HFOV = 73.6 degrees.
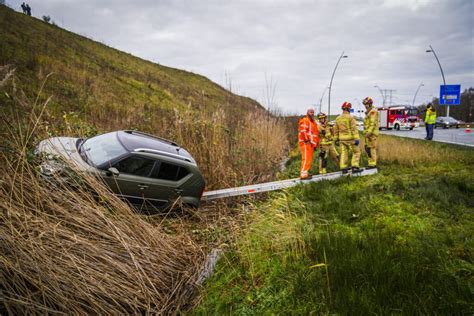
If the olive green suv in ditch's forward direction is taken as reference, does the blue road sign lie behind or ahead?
behind

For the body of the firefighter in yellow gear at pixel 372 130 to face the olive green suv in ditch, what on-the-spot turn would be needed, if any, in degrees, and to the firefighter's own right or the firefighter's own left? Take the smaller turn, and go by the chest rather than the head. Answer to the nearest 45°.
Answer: approximately 45° to the firefighter's own left

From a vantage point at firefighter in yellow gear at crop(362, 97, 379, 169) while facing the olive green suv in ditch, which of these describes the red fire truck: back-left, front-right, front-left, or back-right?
back-right

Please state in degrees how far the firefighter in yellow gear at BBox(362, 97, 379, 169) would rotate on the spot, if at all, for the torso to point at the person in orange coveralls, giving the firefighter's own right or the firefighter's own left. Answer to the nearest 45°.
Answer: approximately 45° to the firefighter's own left

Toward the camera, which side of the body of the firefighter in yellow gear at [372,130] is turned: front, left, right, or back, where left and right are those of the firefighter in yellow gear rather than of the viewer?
left
